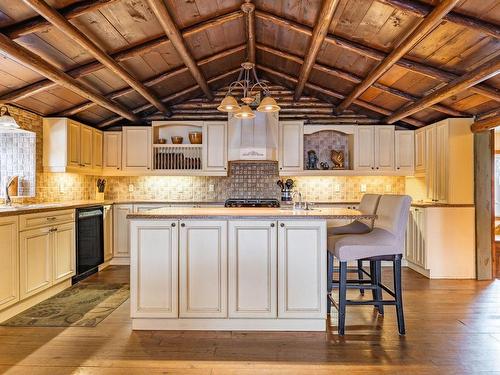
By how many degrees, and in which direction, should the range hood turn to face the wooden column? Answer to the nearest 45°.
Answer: approximately 90° to its left

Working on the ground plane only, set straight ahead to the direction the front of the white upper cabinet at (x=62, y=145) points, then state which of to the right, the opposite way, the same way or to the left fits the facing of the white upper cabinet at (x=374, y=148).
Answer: to the right

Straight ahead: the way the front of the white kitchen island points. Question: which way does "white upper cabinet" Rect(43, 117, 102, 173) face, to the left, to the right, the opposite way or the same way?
to the left

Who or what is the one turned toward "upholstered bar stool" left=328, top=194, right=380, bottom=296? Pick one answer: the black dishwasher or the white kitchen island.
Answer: the black dishwasher

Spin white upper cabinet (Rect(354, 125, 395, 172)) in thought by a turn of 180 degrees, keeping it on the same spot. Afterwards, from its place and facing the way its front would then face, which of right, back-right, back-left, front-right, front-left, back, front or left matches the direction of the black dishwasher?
back-left

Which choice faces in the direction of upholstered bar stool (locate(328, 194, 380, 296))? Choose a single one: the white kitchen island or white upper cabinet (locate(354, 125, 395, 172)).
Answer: the white upper cabinet

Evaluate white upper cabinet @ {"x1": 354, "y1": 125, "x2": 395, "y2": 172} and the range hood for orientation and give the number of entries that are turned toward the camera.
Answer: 2

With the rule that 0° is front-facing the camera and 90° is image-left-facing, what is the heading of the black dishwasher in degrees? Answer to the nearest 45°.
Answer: approximately 315°

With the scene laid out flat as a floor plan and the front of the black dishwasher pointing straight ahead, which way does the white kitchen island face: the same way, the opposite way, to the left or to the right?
to the right

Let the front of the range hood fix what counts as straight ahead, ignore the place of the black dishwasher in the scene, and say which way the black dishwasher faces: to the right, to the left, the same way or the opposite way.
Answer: to the left

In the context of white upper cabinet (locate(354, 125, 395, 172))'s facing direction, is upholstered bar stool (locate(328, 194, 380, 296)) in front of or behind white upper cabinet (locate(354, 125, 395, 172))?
in front
